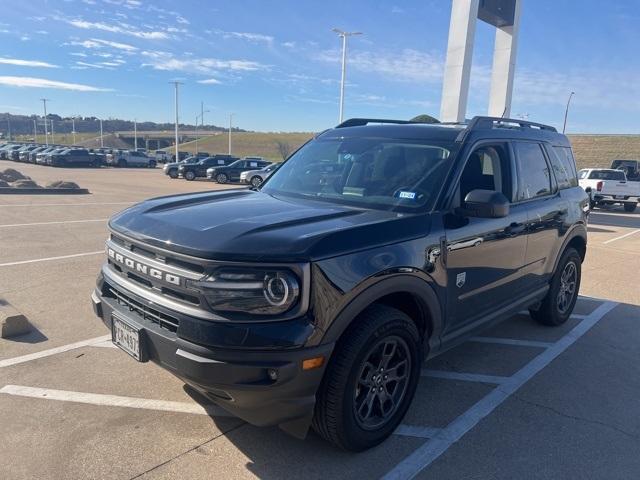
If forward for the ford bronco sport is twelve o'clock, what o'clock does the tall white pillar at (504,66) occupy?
The tall white pillar is roughly at 5 o'clock from the ford bronco sport.

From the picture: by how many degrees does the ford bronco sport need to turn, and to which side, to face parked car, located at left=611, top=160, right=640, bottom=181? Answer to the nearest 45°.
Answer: approximately 180°

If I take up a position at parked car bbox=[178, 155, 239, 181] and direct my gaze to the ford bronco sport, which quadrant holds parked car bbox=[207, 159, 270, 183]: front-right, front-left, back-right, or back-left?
front-left

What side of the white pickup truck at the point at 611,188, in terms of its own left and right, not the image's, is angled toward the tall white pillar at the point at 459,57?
left

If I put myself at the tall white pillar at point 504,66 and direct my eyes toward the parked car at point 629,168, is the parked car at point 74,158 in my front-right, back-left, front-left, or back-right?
back-left

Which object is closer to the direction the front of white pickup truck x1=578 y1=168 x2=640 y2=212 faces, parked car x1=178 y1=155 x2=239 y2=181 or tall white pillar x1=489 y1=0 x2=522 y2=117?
the parked car

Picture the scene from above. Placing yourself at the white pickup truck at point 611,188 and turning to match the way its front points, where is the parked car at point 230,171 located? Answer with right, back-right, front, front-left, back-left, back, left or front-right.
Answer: front-left

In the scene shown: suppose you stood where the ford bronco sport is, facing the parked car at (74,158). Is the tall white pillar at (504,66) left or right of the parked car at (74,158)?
right

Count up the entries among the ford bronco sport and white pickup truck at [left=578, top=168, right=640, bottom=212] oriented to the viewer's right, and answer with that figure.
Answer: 0

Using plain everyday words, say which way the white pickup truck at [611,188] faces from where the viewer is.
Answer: facing away from the viewer and to the left of the viewer

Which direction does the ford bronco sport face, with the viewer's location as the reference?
facing the viewer and to the left of the viewer

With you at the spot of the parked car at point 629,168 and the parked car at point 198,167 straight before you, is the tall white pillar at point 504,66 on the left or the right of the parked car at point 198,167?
left

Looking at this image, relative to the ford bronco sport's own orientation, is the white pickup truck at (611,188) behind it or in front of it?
behind

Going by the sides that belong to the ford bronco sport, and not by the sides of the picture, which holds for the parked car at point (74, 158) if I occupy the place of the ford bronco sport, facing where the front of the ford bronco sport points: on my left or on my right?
on my right

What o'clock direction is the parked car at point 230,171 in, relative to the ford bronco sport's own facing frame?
The parked car is roughly at 4 o'clock from the ford bronco sport.

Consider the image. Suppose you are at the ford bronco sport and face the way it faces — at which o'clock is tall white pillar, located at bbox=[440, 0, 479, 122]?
The tall white pillar is roughly at 5 o'clock from the ford bronco sport.

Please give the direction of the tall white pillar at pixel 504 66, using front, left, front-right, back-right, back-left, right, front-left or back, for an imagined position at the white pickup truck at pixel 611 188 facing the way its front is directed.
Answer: left
